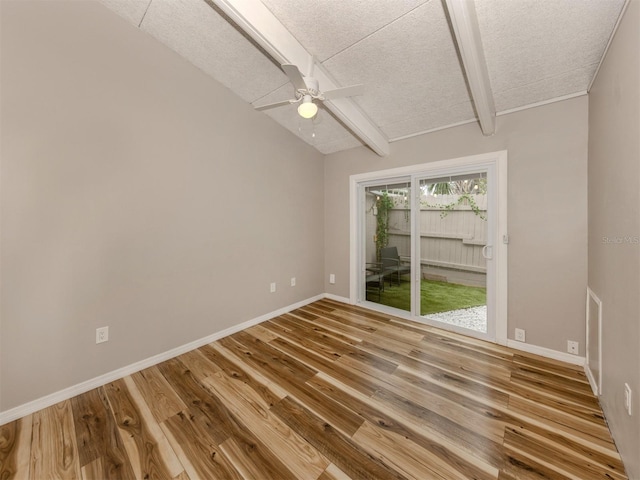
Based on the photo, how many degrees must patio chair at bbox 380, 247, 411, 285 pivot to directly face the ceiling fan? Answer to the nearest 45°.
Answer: approximately 45° to its right
